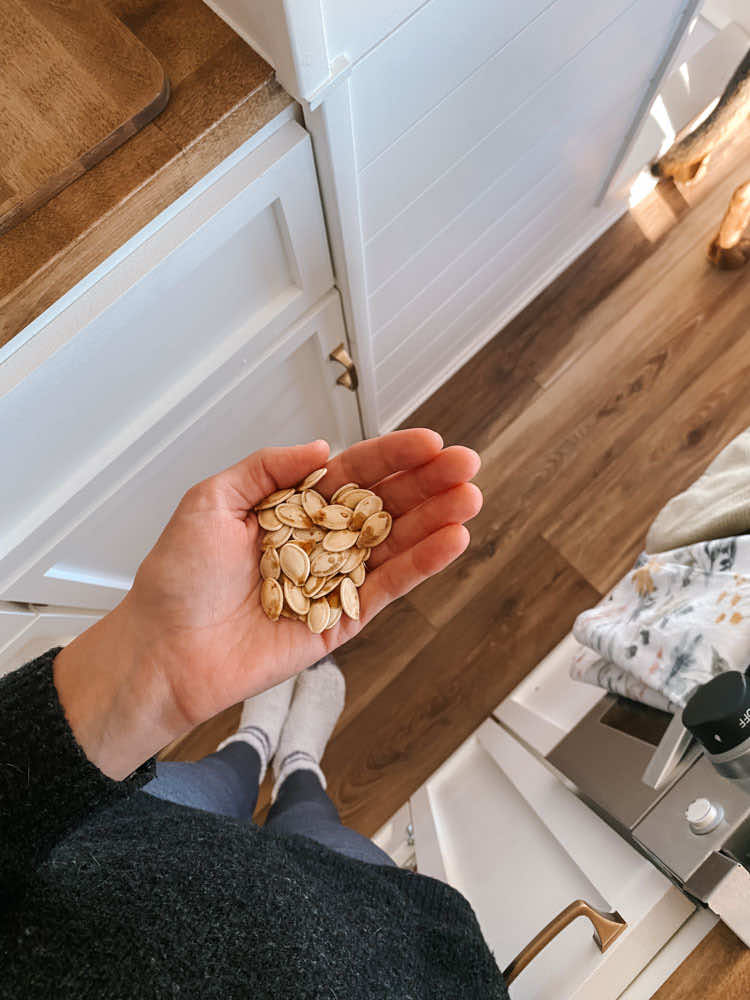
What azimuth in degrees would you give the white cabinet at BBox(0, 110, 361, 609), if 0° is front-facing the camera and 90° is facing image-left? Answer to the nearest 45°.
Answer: approximately 315°
